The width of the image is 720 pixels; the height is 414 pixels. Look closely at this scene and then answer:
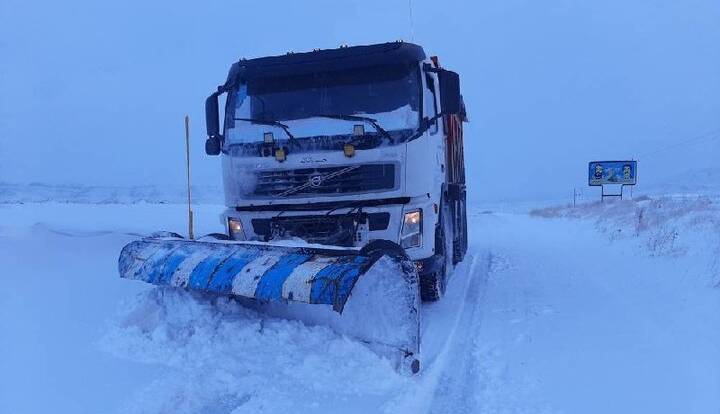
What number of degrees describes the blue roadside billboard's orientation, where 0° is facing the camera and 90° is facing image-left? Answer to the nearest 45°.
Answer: approximately 0°

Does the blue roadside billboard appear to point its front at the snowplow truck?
yes
